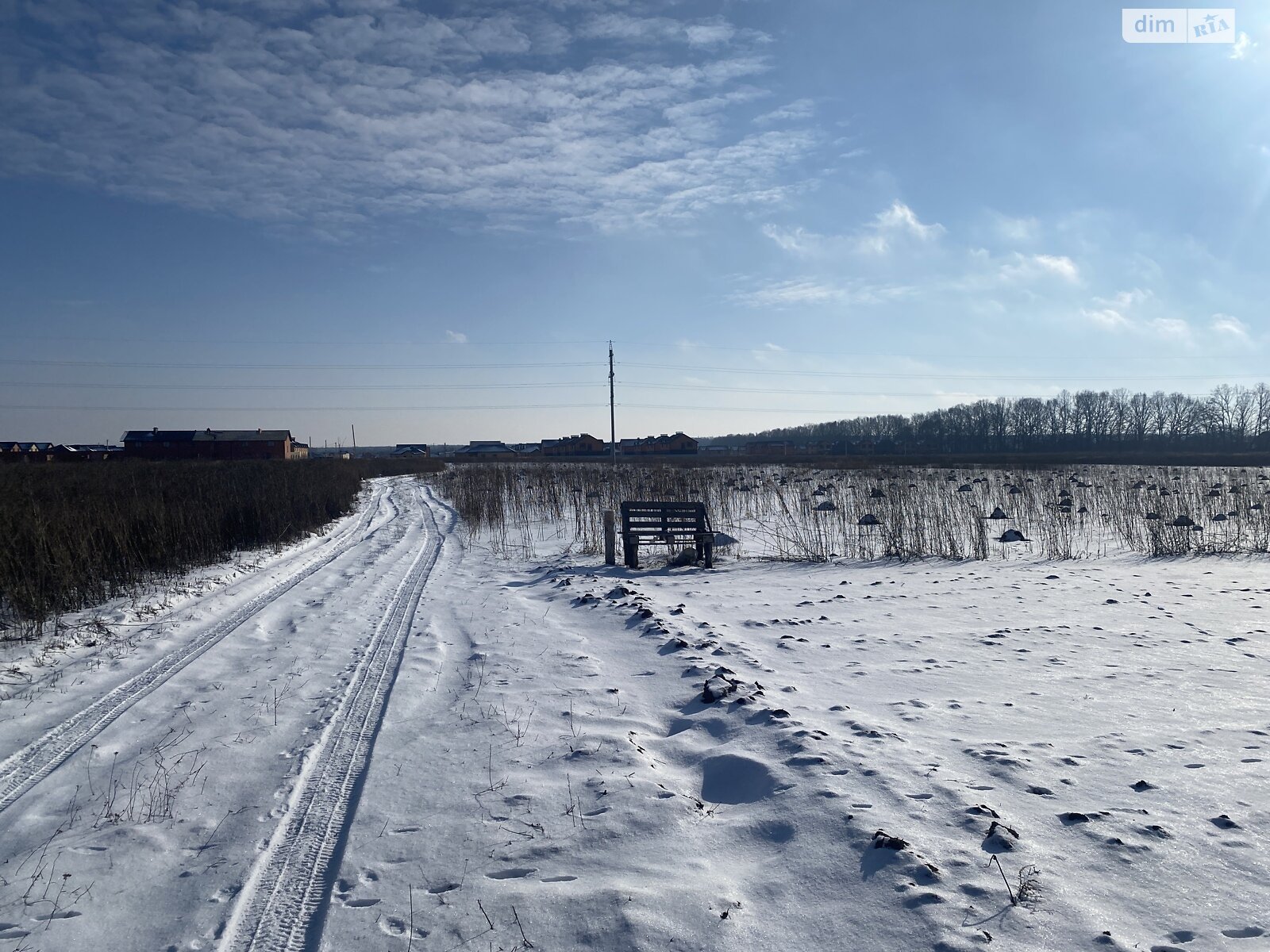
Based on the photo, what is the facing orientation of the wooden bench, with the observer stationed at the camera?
facing the viewer

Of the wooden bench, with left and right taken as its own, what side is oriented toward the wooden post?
right
